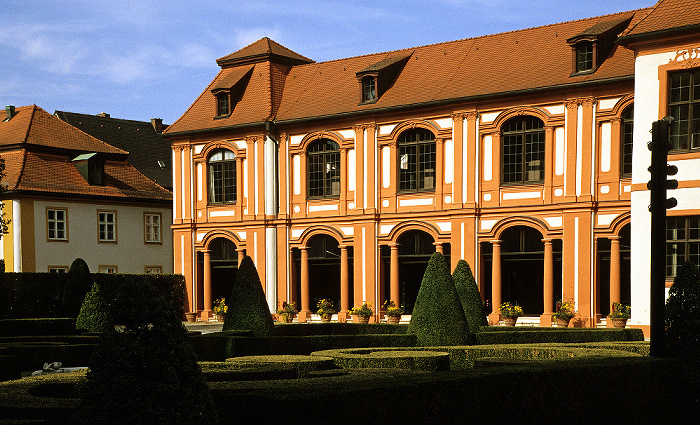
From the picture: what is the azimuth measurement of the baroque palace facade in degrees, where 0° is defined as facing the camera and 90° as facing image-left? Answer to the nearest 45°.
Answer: approximately 45°

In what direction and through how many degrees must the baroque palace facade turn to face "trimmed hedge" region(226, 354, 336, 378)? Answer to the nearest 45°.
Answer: approximately 45° to its left

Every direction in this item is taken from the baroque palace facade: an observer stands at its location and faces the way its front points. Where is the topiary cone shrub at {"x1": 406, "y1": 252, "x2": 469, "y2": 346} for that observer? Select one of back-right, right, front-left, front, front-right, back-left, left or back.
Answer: front-left

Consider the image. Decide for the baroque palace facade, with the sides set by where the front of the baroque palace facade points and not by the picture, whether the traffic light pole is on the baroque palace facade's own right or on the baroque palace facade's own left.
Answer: on the baroque palace facade's own left

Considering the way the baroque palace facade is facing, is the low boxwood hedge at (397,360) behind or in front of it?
in front

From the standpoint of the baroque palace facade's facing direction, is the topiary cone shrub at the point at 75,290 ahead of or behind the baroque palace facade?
ahead
